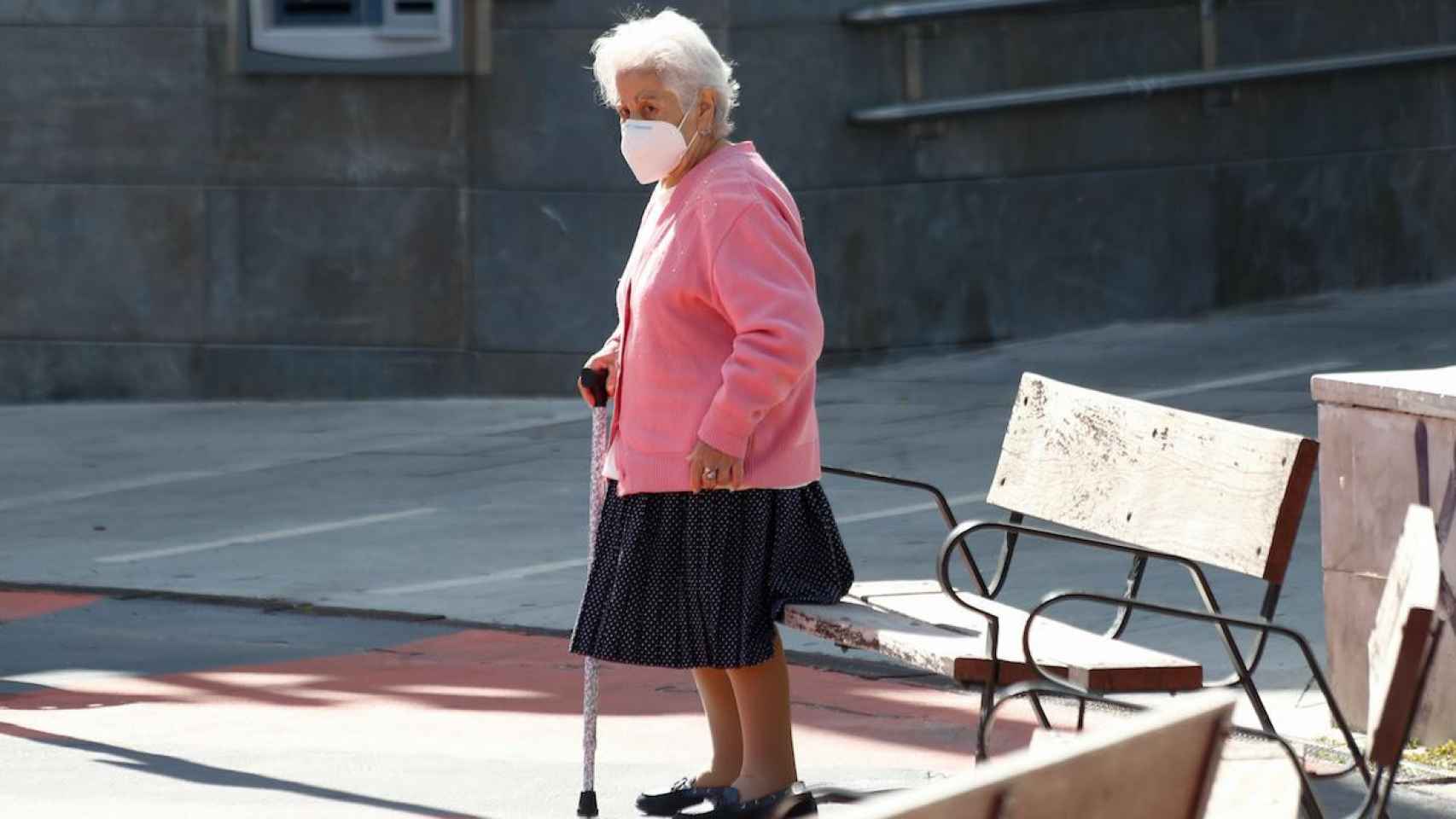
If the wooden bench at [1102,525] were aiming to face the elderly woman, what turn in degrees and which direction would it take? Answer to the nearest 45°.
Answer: approximately 45° to its right

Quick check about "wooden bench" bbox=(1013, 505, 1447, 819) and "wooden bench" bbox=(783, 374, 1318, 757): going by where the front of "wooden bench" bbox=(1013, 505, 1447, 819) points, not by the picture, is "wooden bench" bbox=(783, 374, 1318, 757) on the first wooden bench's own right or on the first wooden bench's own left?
on the first wooden bench's own right

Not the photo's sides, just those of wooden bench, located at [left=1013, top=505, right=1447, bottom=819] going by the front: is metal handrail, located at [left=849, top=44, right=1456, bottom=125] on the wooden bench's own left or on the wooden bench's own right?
on the wooden bench's own right

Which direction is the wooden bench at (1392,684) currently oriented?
to the viewer's left

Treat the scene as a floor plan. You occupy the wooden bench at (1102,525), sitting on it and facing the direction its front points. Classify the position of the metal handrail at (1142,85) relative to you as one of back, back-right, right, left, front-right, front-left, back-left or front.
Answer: back-right

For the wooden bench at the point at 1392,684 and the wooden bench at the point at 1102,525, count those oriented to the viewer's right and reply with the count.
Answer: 0

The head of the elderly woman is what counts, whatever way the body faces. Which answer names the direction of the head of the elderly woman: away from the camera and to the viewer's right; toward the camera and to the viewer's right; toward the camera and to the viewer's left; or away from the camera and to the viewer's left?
toward the camera and to the viewer's left

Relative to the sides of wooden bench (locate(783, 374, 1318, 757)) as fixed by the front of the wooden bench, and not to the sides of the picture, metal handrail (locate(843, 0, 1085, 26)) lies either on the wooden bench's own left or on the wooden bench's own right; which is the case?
on the wooden bench's own right

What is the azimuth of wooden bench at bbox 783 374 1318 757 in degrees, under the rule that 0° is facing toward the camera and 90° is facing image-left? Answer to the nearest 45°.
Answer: approximately 45°

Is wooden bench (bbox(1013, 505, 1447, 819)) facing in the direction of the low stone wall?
no

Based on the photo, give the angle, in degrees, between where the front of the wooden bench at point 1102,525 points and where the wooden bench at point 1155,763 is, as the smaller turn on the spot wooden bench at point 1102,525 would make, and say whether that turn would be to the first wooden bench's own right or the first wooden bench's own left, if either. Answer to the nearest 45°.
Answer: approximately 45° to the first wooden bench's own left

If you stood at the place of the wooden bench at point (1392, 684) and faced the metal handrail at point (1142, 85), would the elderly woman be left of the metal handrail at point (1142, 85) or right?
left

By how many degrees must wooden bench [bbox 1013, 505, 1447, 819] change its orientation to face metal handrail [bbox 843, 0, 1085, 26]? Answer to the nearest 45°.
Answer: approximately 90° to its right

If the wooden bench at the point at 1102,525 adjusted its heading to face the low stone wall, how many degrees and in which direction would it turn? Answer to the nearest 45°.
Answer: approximately 180°
